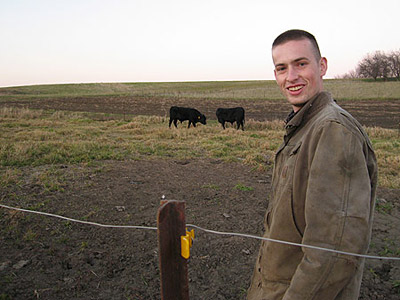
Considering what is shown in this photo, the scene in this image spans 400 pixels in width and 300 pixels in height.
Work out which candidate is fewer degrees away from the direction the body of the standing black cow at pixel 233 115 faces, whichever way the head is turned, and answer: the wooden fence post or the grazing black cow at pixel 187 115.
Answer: the grazing black cow

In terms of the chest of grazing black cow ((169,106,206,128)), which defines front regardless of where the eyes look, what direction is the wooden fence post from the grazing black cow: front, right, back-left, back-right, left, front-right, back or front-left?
right

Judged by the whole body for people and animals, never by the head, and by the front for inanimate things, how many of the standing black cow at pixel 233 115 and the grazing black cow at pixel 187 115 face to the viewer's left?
1

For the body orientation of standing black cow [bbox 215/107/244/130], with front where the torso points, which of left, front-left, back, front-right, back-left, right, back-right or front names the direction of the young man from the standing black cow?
left

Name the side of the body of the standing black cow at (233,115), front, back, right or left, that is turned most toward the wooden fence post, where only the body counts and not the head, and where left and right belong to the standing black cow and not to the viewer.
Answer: left

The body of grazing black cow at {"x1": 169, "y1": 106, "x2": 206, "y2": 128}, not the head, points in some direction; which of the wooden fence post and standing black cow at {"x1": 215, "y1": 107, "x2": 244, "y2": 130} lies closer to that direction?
the standing black cow

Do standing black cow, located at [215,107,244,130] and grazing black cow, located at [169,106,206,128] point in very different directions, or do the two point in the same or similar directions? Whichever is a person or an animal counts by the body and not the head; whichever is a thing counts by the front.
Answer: very different directions

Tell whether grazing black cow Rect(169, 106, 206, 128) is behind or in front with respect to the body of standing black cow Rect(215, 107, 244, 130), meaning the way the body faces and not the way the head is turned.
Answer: in front

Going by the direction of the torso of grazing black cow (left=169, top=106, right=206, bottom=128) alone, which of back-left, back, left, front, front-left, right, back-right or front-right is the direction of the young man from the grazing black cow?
right

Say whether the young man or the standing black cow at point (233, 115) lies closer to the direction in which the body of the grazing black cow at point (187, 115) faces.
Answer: the standing black cow

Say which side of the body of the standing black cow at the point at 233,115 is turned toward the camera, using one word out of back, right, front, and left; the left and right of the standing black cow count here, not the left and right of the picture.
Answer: left

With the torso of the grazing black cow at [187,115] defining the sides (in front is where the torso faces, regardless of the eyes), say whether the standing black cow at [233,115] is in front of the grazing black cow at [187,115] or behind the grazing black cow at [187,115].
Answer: in front

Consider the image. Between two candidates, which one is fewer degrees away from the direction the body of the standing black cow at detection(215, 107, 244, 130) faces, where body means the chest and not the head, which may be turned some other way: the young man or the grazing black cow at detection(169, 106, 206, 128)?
the grazing black cow

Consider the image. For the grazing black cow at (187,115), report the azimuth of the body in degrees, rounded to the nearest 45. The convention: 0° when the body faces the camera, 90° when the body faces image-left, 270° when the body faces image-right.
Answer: approximately 270°
